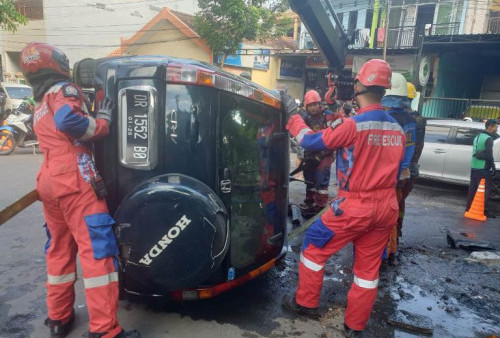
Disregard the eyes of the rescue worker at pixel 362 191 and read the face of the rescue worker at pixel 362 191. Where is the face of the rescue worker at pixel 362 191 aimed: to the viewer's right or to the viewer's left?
to the viewer's left

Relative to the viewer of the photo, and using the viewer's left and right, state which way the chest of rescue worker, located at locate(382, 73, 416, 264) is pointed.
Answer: facing away from the viewer and to the left of the viewer

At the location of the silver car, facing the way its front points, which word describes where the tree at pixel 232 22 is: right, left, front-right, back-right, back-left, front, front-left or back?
back-left

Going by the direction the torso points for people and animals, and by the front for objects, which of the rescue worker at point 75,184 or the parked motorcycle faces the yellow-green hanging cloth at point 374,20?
the rescue worker

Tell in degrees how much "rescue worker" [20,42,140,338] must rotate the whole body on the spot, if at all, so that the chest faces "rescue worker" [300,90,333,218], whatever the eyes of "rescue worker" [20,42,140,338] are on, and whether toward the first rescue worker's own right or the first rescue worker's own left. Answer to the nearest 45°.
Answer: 0° — they already face them

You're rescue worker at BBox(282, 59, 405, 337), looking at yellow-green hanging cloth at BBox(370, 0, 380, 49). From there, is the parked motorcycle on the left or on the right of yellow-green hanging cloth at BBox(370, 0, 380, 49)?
left

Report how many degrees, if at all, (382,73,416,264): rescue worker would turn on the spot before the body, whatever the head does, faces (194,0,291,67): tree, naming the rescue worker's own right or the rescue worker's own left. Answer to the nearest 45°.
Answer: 0° — they already face it

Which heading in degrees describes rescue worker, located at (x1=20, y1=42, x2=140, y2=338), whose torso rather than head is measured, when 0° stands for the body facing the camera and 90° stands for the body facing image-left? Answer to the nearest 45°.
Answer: approximately 225°

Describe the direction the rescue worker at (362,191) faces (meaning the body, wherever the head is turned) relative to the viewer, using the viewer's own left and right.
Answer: facing away from the viewer and to the left of the viewer
